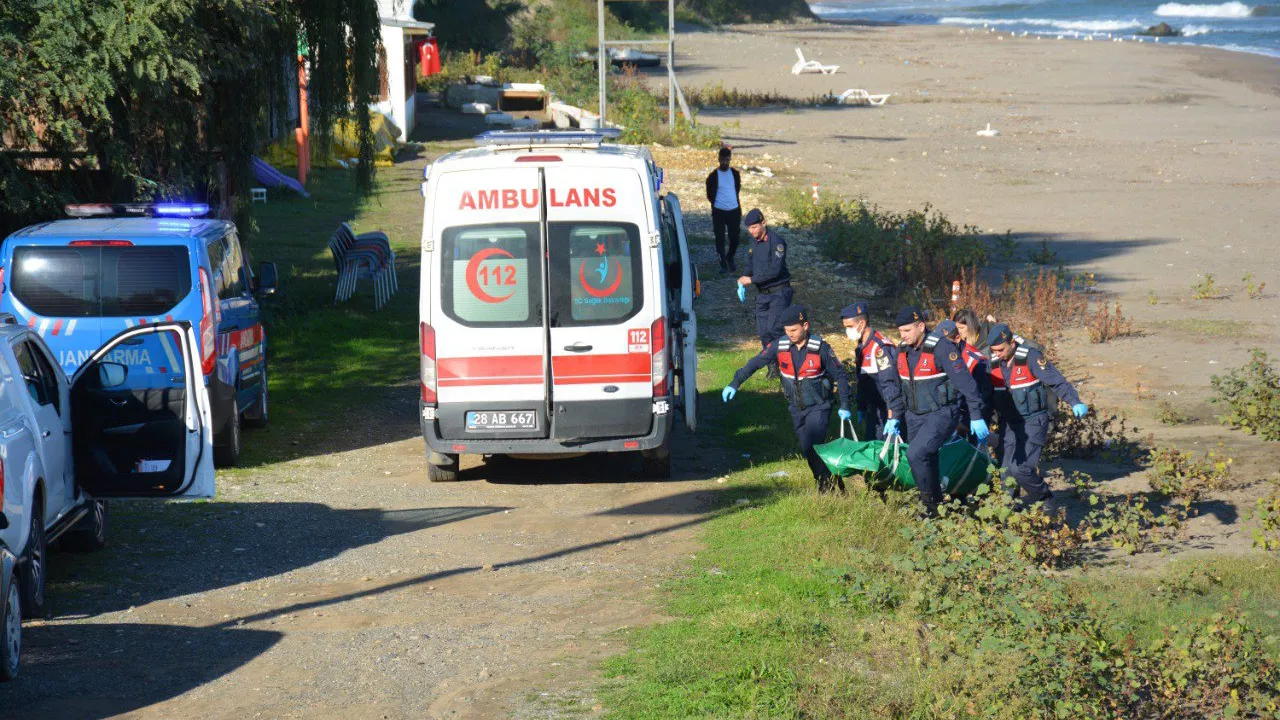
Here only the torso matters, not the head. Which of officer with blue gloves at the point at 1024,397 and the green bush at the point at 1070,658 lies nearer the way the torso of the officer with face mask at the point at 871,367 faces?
the green bush

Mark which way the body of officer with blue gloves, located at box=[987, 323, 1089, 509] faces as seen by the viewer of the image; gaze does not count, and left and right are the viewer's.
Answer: facing the viewer and to the left of the viewer

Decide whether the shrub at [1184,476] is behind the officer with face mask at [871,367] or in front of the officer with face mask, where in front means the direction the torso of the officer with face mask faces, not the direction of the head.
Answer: behind

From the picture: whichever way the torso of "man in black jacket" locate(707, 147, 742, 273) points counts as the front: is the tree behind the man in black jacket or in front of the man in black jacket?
in front

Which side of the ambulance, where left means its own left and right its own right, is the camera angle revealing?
back

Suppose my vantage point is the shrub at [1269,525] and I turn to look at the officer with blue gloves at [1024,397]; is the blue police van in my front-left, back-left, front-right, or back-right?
front-left

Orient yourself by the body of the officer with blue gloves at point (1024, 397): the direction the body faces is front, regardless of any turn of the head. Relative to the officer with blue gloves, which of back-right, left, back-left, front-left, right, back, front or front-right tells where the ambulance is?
front-right

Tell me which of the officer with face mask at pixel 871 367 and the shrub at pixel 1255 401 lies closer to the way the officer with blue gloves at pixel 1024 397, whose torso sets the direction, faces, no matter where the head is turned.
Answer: the officer with face mask

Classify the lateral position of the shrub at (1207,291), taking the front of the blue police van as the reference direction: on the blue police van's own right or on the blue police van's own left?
on the blue police van's own right

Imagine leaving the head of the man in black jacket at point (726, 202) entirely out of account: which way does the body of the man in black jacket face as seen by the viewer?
toward the camera

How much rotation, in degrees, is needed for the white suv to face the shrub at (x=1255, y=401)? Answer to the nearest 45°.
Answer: approximately 90° to its right

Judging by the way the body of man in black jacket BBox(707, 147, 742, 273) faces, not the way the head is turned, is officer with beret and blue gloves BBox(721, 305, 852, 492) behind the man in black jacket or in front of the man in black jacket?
in front

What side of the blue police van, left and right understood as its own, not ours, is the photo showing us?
back
